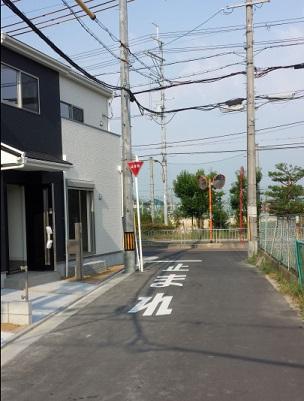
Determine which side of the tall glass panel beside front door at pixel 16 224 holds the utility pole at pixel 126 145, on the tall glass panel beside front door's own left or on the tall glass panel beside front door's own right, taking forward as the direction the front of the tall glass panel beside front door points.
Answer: on the tall glass panel beside front door's own left

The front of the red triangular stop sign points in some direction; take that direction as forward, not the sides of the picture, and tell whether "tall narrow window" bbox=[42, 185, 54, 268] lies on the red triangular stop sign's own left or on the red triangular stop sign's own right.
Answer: on the red triangular stop sign's own right

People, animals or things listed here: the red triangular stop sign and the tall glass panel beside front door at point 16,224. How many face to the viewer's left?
0

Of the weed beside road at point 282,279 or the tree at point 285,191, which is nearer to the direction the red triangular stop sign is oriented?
the weed beside road

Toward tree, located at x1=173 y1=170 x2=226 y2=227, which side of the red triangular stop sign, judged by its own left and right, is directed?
back

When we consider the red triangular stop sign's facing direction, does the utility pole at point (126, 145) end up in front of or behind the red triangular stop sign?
behind

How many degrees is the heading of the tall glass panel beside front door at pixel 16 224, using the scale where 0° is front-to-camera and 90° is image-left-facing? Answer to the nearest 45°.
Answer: approximately 315°

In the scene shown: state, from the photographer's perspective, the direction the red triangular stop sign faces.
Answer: facing the viewer

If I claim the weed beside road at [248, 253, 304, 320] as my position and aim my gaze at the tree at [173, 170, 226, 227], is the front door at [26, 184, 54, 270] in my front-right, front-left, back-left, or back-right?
front-left
